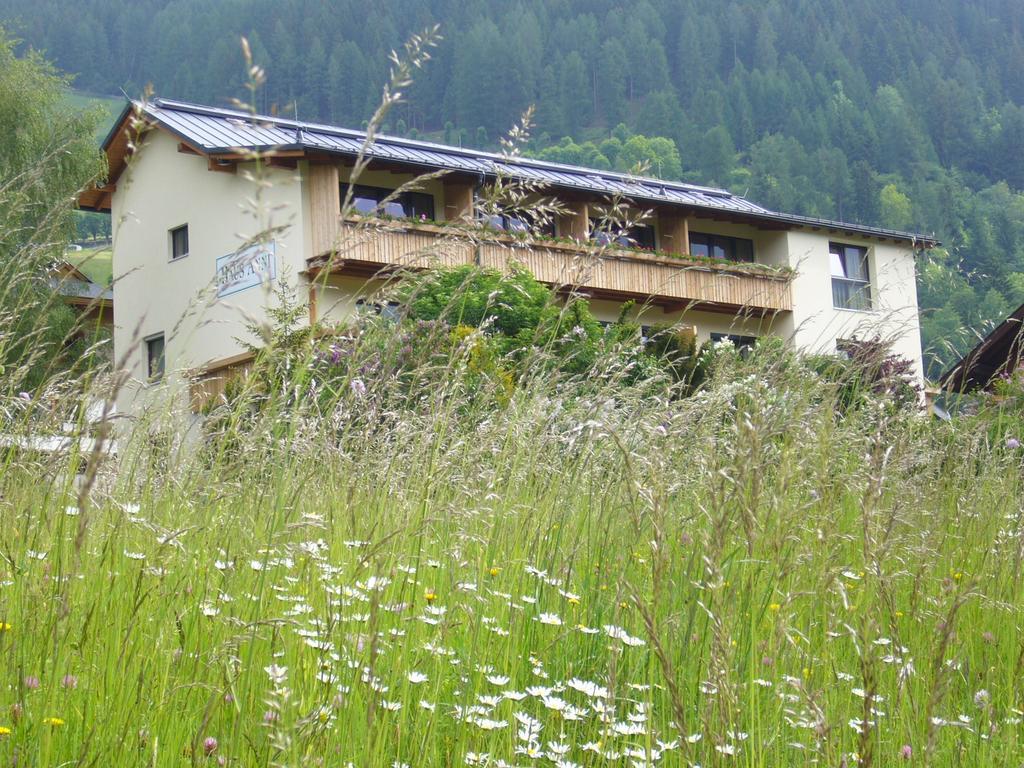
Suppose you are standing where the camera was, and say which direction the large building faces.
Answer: facing the viewer and to the right of the viewer
